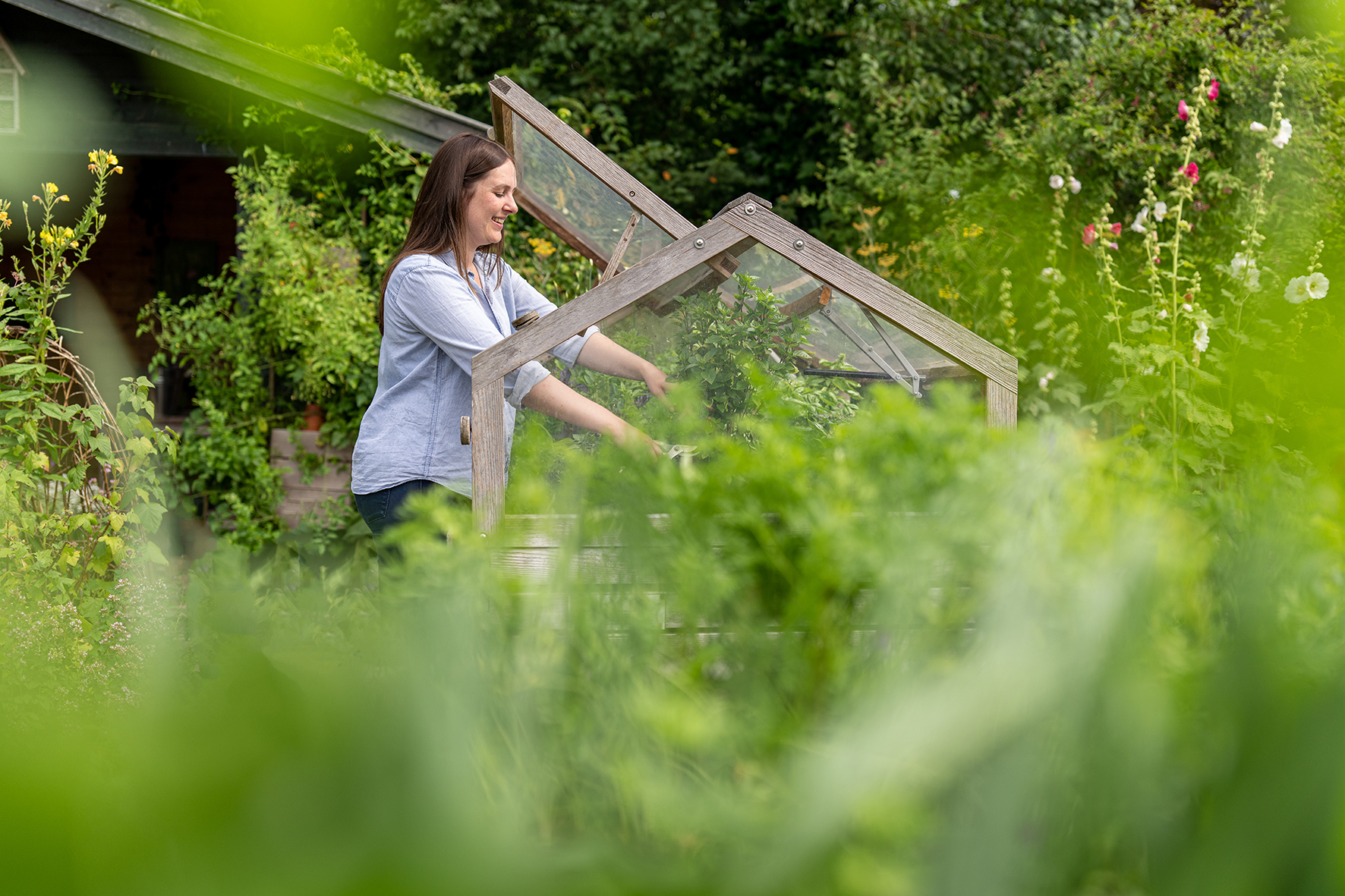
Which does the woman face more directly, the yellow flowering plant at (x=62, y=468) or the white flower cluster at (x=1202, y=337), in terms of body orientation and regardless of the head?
the white flower cluster

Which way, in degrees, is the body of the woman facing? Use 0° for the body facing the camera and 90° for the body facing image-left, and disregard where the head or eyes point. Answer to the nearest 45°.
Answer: approximately 270°

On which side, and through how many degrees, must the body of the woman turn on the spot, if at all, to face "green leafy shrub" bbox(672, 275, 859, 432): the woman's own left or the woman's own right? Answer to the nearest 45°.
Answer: approximately 45° to the woman's own right

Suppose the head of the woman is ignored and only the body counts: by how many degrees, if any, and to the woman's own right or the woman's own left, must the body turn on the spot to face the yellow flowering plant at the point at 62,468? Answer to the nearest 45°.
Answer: approximately 135° to the woman's own left

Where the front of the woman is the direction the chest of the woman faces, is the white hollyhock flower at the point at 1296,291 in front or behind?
in front

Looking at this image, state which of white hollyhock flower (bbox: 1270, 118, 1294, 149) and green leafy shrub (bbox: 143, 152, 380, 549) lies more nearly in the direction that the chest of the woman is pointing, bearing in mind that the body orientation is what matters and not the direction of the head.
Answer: the white hollyhock flower

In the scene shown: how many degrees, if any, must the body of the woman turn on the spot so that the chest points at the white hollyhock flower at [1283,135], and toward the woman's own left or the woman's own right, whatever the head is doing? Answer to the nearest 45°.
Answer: approximately 45° to the woman's own left

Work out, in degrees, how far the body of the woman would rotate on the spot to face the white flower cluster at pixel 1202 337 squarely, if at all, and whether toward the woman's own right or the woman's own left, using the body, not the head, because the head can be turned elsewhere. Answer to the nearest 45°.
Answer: approximately 45° to the woman's own left
